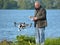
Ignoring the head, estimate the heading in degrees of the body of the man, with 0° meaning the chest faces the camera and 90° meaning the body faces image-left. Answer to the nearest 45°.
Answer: approximately 45°
